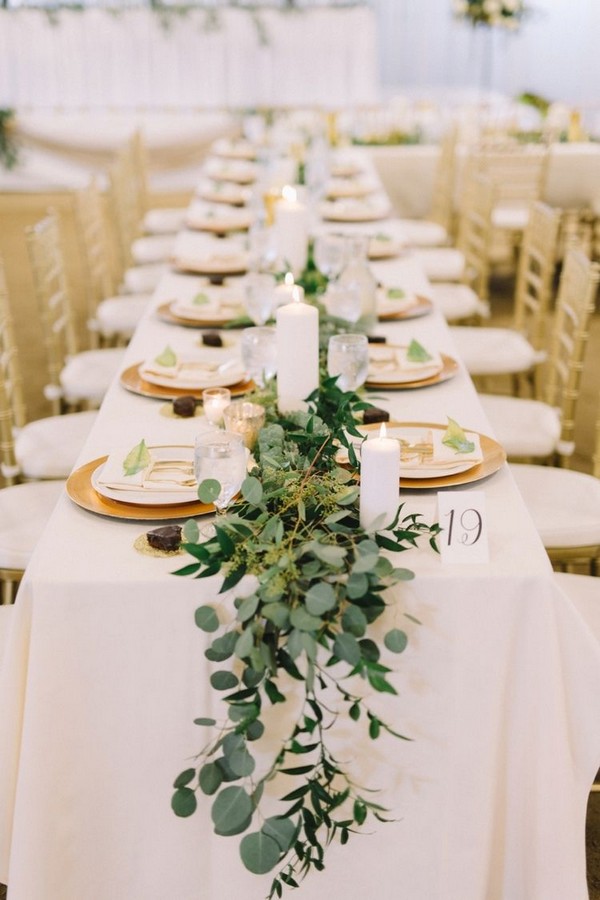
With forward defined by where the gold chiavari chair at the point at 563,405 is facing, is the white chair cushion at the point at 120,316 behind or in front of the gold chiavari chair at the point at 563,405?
in front

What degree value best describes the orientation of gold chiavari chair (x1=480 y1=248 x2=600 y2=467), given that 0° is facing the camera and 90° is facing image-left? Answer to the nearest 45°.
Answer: approximately 90°

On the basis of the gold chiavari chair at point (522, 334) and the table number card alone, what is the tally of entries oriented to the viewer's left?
1

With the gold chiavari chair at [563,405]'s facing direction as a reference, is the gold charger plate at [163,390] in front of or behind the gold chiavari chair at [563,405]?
in front

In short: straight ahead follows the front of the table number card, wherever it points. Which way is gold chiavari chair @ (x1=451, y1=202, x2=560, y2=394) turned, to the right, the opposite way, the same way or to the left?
to the right

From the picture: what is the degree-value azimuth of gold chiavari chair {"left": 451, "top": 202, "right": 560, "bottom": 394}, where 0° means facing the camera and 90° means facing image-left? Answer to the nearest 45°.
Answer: approximately 90°

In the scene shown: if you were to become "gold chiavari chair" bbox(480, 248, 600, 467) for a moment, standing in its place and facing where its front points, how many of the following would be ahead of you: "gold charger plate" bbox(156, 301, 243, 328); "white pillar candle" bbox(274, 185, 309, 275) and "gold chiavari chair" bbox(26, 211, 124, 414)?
3

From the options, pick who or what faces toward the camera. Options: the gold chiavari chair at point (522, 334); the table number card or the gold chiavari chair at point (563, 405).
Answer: the table number card

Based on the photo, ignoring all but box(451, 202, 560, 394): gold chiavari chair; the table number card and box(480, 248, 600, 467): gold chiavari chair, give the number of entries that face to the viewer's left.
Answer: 2

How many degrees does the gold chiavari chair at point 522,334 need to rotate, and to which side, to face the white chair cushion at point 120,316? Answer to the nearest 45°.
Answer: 0° — it already faces it

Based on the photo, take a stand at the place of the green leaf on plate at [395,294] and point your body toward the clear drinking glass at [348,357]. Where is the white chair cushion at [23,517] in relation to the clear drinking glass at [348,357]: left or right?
right

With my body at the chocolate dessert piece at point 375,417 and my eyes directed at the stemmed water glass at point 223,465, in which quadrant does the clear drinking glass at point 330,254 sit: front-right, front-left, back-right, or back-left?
back-right
